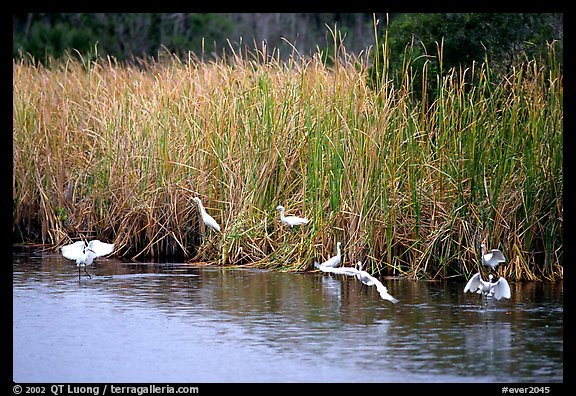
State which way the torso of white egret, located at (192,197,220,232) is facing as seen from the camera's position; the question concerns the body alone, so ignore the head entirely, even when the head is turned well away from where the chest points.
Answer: to the viewer's left

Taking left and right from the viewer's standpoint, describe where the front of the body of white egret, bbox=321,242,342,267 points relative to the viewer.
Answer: facing to the right of the viewer

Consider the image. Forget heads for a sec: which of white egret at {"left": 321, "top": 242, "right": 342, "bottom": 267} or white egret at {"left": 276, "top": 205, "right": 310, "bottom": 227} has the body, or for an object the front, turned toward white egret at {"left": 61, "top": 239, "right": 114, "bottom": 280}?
white egret at {"left": 276, "top": 205, "right": 310, "bottom": 227}

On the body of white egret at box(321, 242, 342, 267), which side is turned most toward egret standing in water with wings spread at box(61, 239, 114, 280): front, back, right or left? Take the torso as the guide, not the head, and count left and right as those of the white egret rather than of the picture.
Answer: back

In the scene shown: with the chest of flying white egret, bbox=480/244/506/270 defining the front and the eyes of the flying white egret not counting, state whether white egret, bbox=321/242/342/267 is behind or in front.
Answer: in front

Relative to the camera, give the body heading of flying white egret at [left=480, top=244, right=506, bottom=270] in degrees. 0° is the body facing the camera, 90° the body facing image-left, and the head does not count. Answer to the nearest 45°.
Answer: approximately 90°

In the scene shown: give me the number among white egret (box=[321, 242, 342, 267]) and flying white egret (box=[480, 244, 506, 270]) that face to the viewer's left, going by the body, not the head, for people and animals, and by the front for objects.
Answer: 1
